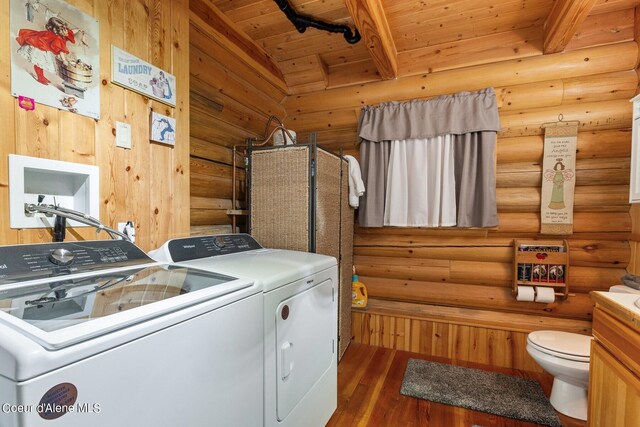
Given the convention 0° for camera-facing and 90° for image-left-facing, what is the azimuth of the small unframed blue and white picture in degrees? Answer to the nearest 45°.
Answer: approximately 315°

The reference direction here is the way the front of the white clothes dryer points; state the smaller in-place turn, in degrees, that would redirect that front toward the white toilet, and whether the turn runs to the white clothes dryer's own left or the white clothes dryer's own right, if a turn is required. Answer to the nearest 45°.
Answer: approximately 45° to the white clothes dryer's own left

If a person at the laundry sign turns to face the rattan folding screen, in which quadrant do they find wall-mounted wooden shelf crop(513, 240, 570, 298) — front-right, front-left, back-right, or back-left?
front-right

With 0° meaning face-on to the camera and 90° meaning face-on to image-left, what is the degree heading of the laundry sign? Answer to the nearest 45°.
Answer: approximately 315°

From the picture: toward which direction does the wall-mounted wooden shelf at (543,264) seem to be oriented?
toward the camera

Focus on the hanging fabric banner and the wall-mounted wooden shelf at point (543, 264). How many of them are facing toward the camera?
2

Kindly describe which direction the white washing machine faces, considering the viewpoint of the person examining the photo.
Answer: facing the viewer and to the right of the viewer

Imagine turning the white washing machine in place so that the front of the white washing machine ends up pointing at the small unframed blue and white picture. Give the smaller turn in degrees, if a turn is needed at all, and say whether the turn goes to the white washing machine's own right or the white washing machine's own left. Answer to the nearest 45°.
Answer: approximately 135° to the white washing machine's own left

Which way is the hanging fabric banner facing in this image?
toward the camera

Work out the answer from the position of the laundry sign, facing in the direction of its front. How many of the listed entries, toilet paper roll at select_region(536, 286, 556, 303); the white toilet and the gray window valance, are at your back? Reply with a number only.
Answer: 0

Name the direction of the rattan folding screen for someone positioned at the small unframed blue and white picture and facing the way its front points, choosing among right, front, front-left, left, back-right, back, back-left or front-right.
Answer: front-left

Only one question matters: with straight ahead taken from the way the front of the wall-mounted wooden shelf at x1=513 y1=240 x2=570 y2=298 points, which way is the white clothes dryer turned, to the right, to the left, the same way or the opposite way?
to the left
